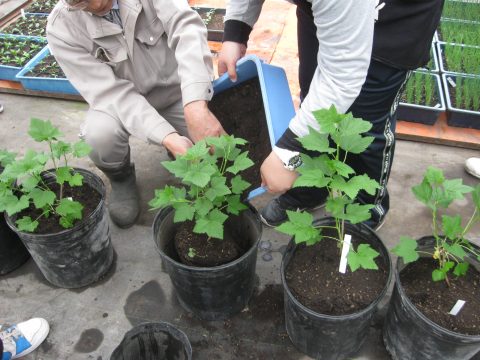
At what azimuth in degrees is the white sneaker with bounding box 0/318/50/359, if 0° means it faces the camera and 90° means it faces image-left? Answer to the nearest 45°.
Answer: approximately 225°

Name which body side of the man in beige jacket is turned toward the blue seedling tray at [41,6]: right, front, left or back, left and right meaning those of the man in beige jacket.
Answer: back

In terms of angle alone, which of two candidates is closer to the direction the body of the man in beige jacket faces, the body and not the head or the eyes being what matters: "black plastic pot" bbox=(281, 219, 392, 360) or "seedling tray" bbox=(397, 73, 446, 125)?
the black plastic pot

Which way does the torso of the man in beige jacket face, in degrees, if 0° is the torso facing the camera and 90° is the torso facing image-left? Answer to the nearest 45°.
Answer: approximately 0°

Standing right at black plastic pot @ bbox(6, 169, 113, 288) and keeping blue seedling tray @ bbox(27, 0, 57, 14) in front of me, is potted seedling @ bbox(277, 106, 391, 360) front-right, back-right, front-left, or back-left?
back-right

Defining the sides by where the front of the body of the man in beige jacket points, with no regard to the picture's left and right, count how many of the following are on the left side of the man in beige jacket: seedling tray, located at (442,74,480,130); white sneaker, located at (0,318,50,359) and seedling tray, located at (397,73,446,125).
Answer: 2

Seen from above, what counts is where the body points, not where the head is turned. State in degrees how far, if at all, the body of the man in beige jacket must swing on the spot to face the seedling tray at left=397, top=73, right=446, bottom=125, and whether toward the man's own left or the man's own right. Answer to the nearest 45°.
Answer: approximately 90° to the man's own left

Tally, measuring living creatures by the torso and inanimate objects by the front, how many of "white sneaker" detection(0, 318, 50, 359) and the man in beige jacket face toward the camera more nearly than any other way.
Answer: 1

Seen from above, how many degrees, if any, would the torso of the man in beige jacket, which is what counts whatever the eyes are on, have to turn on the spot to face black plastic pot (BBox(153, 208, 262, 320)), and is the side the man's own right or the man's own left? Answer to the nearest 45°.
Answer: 0° — they already face it
